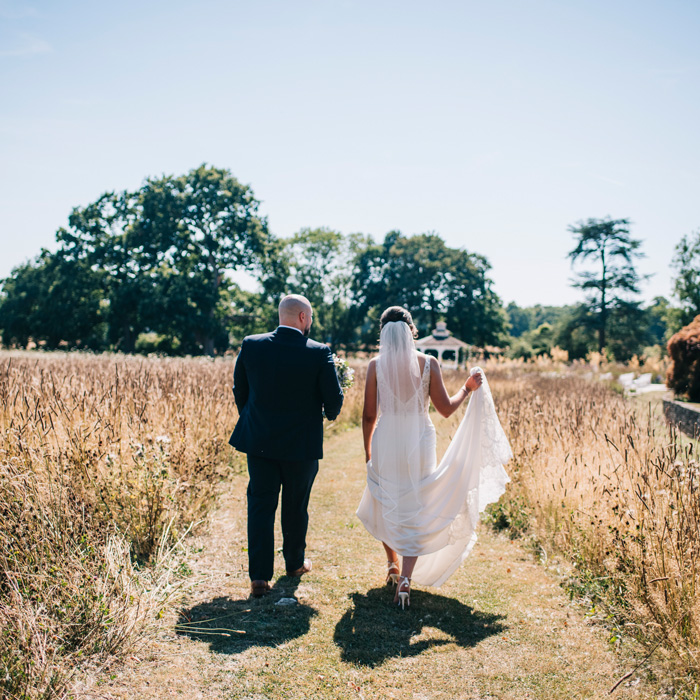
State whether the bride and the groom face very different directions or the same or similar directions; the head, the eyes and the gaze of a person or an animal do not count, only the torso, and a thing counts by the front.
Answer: same or similar directions

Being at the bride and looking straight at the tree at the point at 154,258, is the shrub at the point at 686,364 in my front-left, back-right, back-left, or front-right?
front-right

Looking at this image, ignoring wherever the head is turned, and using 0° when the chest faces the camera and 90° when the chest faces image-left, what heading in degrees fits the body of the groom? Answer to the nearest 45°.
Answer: approximately 180°

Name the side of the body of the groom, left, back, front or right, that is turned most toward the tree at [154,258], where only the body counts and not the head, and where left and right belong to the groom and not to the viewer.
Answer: front

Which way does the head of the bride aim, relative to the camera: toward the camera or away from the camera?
away from the camera

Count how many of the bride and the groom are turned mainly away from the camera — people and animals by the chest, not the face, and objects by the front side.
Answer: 2

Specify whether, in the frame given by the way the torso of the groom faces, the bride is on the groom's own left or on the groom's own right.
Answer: on the groom's own right

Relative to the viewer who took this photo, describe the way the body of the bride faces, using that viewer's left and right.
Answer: facing away from the viewer

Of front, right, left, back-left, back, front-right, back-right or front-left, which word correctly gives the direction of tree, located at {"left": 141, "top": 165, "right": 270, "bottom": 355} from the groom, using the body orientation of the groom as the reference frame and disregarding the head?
front

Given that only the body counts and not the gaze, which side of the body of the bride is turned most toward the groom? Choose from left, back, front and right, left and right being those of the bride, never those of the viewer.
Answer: left

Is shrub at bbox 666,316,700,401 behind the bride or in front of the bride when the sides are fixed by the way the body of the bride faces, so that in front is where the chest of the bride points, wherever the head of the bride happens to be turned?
in front

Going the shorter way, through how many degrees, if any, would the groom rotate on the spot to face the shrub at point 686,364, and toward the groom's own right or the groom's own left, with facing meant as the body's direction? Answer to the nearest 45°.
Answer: approximately 45° to the groom's own right
